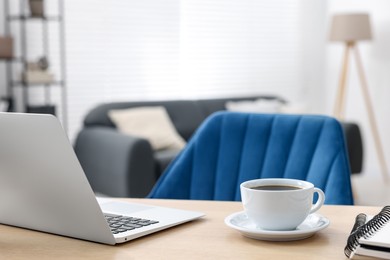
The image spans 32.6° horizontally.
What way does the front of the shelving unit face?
toward the camera

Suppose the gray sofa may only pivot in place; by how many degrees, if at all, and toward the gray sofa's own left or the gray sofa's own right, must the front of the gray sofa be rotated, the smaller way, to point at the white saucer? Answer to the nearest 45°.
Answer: approximately 45° to the gray sofa's own right

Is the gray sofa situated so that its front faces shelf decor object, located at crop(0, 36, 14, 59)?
no

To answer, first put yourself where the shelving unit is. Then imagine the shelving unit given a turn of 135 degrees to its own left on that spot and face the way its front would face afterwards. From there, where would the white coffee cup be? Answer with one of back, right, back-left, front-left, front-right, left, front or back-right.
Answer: back-right

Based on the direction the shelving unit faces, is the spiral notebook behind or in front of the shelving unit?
in front

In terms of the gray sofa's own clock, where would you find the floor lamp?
The floor lamp is roughly at 9 o'clock from the gray sofa.

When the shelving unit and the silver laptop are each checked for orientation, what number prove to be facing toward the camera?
1

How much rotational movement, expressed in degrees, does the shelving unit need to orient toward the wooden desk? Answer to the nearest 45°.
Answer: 0° — it already faces it

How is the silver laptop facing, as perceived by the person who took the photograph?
facing away from the viewer and to the right of the viewer

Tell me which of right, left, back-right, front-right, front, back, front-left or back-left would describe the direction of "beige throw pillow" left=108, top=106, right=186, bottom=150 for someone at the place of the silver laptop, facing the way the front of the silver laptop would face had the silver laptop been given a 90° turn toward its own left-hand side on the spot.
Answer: front-right

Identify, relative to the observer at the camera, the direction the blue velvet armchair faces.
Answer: facing the viewer and to the left of the viewer

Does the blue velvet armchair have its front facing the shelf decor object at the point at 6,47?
no

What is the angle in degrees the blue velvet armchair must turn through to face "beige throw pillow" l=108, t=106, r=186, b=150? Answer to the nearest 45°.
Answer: approximately 135° to its right

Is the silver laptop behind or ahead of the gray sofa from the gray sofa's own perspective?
ahead

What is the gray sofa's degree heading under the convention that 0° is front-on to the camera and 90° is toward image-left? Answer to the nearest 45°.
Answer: approximately 315°

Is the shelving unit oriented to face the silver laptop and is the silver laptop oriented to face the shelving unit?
no

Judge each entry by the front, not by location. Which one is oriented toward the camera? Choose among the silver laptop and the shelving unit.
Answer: the shelving unit

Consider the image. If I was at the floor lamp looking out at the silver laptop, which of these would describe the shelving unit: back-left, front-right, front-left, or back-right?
front-right
